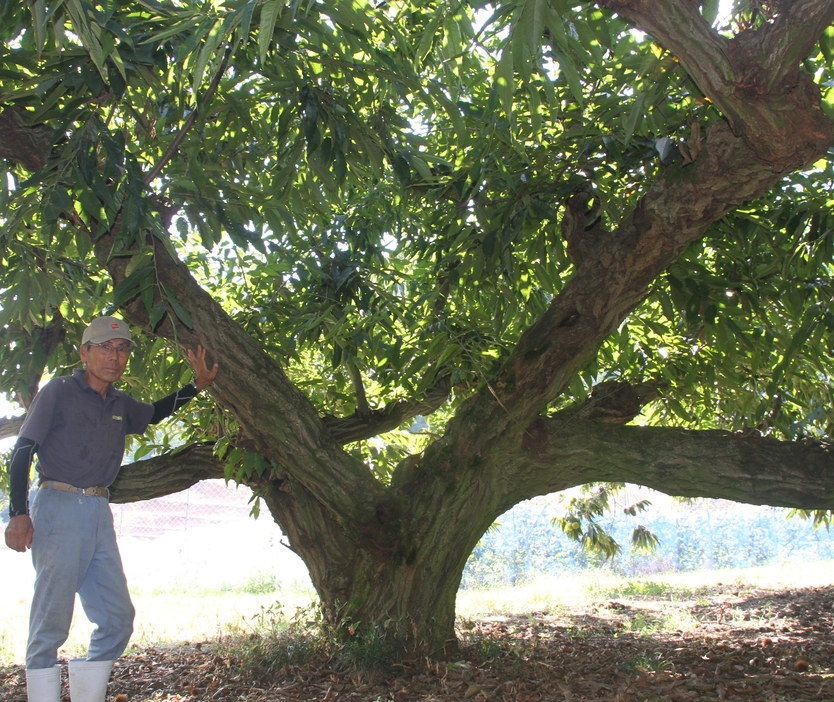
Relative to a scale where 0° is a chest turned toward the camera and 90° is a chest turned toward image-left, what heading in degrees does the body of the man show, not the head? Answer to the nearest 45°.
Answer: approximately 315°

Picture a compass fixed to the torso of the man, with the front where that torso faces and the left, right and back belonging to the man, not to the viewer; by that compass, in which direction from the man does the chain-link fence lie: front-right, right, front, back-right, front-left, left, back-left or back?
back-left
